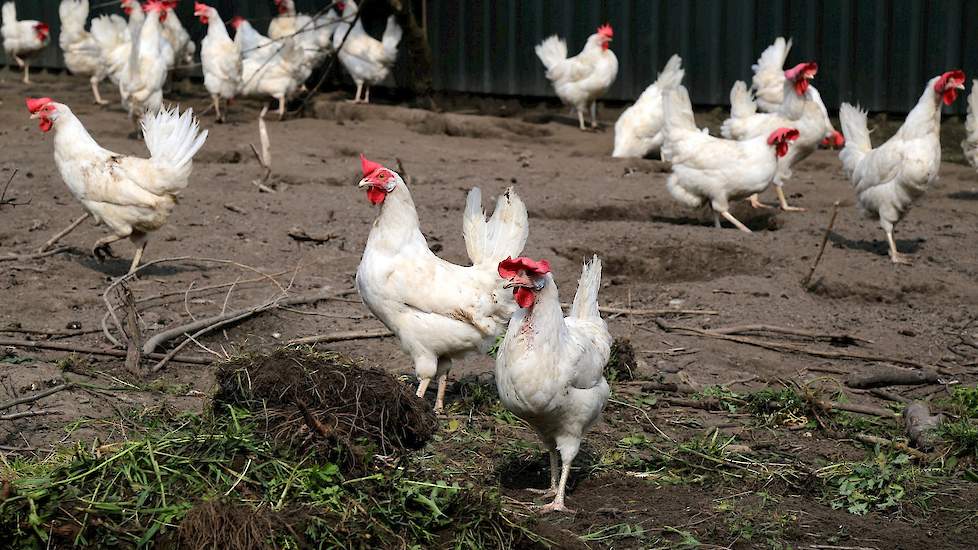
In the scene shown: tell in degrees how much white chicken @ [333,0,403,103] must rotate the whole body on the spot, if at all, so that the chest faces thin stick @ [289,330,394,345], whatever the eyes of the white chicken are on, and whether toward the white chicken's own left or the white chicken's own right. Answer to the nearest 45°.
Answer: approximately 90° to the white chicken's own left

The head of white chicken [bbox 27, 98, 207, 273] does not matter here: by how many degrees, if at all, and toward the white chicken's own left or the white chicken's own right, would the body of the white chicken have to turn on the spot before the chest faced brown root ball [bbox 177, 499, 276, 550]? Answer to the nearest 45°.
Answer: approximately 90° to the white chicken's own left

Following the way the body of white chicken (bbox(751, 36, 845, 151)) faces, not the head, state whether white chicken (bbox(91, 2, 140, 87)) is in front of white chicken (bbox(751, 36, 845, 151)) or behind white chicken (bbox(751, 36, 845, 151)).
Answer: behind

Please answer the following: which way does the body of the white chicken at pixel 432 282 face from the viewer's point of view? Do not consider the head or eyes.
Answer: to the viewer's left

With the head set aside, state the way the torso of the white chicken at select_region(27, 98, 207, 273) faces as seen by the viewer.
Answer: to the viewer's left

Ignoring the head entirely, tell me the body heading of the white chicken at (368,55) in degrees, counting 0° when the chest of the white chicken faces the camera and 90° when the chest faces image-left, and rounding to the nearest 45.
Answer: approximately 90°

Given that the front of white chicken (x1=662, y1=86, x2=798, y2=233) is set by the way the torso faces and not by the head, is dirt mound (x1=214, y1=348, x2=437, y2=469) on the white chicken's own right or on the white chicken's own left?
on the white chicken's own right

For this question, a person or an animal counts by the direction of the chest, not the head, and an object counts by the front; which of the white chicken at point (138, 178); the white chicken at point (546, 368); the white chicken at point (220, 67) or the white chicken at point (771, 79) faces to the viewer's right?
the white chicken at point (771, 79)

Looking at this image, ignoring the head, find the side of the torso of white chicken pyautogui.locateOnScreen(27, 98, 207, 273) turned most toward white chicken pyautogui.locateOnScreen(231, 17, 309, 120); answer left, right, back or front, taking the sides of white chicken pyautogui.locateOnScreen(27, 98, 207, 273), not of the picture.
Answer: right

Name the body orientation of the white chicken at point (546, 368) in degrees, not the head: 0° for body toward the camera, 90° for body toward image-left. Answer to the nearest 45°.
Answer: approximately 45°
